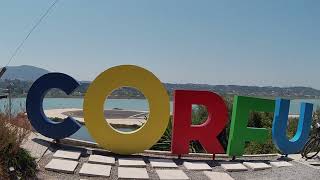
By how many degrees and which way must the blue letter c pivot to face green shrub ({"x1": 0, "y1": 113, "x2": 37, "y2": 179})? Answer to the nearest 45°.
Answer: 0° — it already faces it

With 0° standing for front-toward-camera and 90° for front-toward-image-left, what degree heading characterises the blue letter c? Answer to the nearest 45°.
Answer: approximately 0°
